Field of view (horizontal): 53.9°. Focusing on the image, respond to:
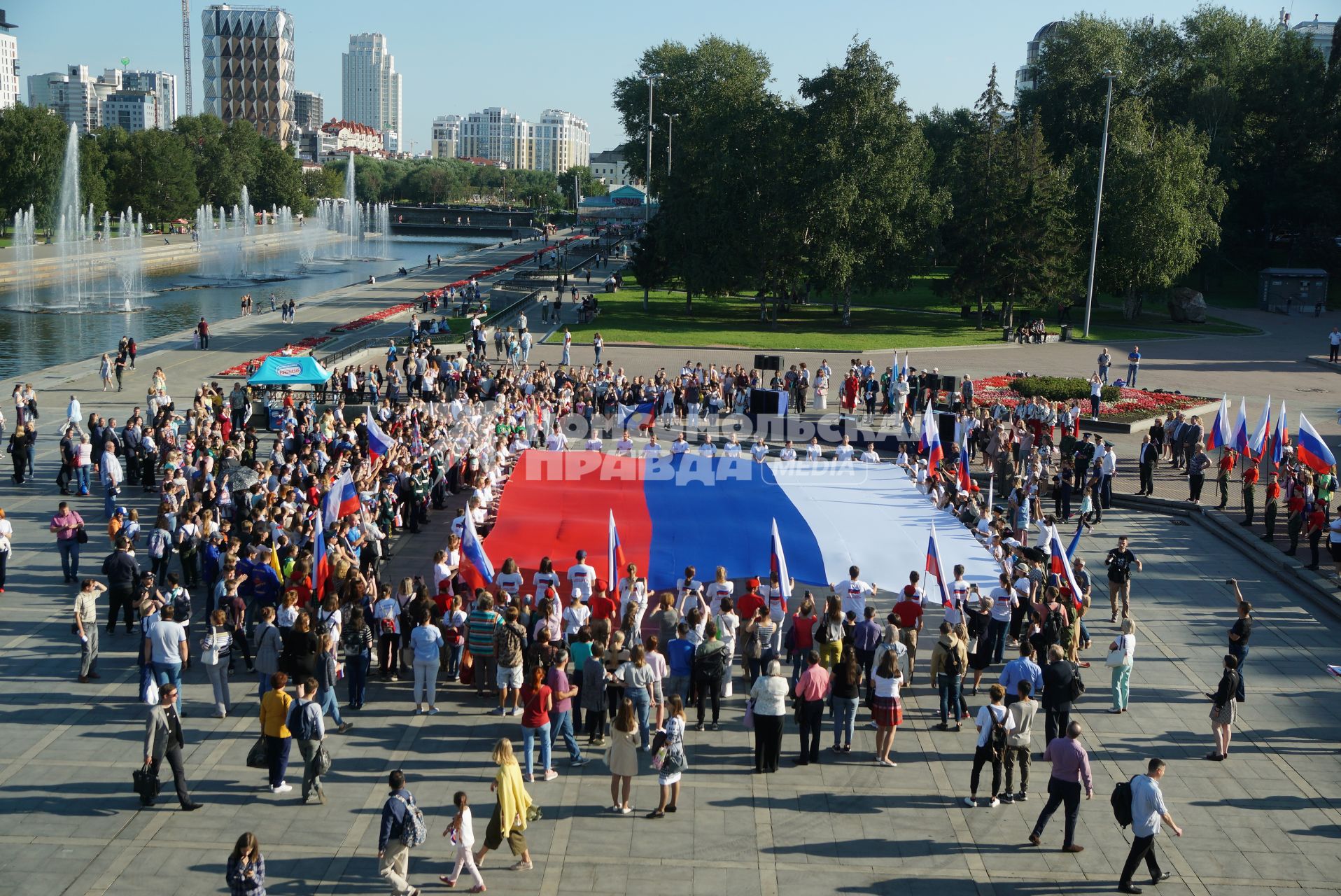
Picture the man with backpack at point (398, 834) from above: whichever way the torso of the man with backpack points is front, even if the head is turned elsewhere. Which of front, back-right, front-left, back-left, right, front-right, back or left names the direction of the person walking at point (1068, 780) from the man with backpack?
back-right

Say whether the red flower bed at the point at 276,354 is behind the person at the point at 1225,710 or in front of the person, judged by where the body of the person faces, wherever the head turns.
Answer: in front

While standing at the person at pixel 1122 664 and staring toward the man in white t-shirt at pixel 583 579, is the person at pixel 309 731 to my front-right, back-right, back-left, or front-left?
front-left

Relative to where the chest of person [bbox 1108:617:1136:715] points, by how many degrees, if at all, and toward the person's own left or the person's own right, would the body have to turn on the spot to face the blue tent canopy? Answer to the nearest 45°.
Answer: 0° — they already face it

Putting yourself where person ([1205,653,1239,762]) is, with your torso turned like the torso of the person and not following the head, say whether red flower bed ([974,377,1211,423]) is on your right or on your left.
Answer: on your right

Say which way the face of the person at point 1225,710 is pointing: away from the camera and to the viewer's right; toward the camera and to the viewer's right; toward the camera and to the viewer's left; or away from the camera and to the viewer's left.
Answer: away from the camera and to the viewer's left

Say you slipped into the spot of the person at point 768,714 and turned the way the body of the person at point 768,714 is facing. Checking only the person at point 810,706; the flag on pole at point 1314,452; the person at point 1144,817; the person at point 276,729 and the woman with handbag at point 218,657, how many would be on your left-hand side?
2

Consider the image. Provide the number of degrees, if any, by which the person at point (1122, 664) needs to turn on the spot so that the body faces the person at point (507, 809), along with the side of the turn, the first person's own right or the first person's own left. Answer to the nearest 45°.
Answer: approximately 90° to the first person's own left

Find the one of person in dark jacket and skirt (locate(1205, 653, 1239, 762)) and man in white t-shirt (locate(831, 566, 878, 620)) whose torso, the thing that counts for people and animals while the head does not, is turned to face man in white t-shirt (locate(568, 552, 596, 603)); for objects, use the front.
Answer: the person in dark jacket and skirt

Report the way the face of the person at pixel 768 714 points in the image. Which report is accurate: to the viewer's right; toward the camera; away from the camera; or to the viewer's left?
away from the camera

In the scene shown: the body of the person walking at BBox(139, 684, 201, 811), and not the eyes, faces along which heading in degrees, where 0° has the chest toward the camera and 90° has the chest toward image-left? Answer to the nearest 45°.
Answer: approximately 315°

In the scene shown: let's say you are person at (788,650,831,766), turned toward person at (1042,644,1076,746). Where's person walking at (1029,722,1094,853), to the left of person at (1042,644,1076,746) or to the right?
right

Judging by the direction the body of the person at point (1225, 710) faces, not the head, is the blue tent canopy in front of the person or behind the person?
in front

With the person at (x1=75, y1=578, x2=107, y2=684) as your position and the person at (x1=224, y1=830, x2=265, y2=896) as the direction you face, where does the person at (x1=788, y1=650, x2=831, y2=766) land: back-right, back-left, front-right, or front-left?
front-left
